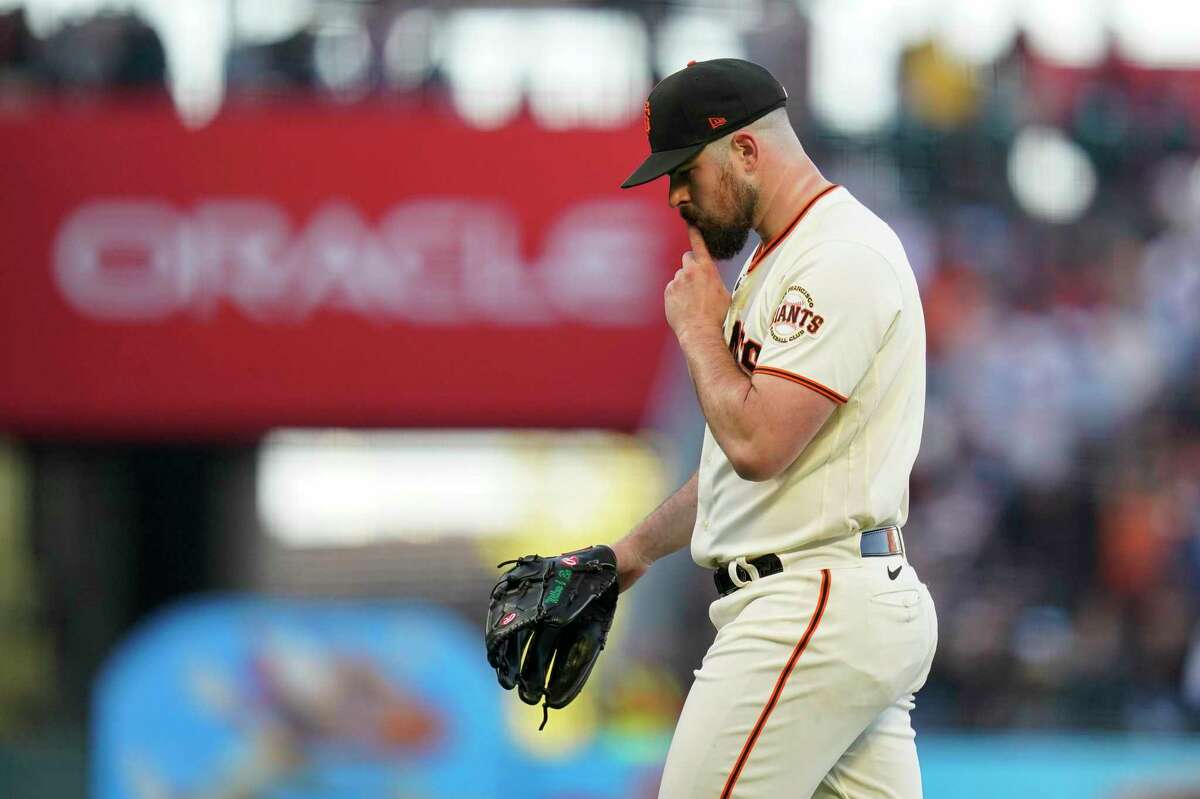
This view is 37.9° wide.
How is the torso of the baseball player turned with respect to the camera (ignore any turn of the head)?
to the viewer's left

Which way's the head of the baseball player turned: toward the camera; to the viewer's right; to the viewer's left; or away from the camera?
to the viewer's left
